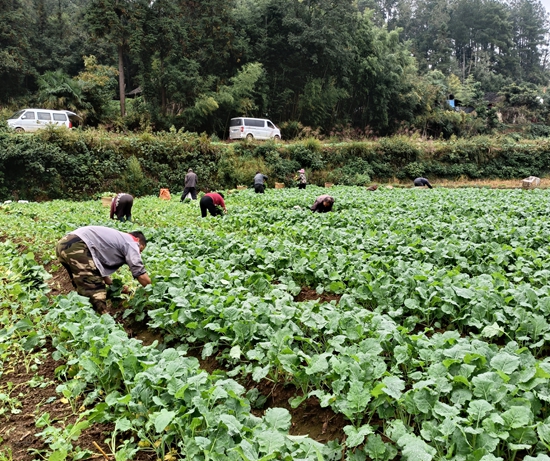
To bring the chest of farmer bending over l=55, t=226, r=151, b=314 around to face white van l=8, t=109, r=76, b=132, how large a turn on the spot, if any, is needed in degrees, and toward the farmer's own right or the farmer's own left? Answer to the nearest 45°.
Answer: approximately 90° to the farmer's own left

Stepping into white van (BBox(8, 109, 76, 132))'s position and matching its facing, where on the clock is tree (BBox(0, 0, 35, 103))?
The tree is roughly at 3 o'clock from the white van.

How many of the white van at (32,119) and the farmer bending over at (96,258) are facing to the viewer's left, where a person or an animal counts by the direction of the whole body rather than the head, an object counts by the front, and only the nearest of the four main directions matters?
1

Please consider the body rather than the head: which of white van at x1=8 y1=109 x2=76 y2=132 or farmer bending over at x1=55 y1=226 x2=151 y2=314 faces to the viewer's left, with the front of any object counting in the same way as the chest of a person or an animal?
the white van

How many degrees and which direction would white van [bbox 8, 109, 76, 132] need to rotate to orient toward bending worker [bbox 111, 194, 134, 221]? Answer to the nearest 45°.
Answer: approximately 90° to its left

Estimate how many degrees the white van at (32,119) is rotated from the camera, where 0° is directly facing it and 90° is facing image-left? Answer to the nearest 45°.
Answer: approximately 90°

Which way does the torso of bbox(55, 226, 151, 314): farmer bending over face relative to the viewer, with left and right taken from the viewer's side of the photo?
facing to the right of the viewer

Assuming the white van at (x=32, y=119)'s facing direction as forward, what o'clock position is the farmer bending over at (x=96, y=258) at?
The farmer bending over is roughly at 9 o'clock from the white van.

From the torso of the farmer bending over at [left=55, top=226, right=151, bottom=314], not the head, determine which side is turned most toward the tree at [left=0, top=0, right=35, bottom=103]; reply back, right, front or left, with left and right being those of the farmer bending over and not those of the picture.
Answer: left

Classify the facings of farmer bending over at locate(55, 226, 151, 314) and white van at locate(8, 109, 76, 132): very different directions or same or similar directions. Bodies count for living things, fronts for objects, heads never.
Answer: very different directions

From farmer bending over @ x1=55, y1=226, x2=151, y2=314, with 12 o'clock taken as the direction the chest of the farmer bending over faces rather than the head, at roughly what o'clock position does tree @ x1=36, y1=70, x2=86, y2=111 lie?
The tree is roughly at 9 o'clock from the farmer bending over.

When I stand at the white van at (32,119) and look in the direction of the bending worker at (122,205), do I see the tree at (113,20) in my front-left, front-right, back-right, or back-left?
back-left

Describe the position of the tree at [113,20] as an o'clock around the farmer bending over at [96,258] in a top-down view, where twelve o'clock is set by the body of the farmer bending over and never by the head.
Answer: The tree is roughly at 9 o'clock from the farmer bending over.
